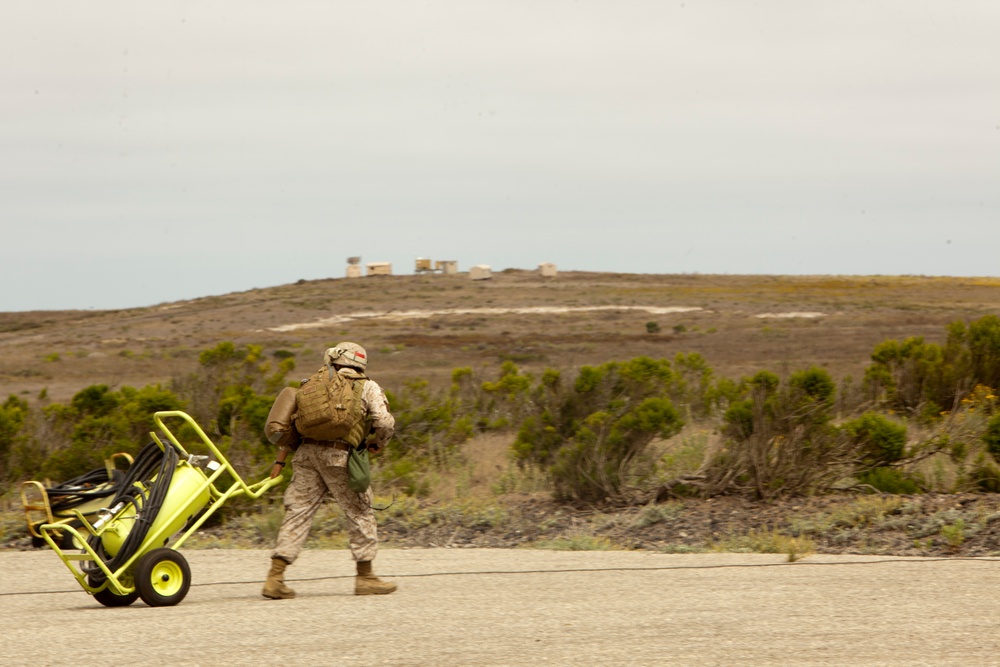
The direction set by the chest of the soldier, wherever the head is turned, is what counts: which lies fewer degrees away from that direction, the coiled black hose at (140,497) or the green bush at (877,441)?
the green bush

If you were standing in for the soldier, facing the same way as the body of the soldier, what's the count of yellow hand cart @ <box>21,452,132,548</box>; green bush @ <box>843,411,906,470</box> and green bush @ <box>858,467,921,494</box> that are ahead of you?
2

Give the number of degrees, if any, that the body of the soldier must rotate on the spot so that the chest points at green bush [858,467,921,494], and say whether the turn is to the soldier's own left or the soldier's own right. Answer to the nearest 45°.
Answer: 0° — they already face it

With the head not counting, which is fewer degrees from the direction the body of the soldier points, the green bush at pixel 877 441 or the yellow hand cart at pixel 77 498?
the green bush

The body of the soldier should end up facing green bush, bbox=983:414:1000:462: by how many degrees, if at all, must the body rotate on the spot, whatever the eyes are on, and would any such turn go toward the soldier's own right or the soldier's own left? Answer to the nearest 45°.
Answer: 0° — they already face it

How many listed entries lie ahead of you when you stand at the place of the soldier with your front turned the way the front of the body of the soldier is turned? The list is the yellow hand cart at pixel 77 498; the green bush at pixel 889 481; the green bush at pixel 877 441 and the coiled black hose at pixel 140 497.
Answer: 2

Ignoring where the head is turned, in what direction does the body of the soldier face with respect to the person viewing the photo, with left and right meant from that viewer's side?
facing away from the viewer and to the right of the viewer

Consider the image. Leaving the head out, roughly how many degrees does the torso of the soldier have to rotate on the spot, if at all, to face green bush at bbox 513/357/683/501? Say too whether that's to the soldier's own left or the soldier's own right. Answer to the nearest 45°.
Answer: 0° — they already face it

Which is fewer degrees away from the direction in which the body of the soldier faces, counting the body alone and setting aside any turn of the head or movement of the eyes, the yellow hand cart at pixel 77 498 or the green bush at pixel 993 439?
the green bush
